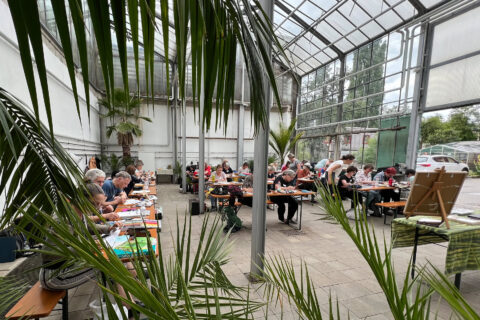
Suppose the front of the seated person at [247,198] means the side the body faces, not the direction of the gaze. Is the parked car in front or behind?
behind

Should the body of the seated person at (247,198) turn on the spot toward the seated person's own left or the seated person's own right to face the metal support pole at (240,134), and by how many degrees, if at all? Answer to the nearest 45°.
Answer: approximately 135° to the seated person's own right

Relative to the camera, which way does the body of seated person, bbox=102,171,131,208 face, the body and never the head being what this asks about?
to the viewer's right

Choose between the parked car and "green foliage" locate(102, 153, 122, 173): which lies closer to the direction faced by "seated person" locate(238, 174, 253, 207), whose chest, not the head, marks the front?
the green foliage

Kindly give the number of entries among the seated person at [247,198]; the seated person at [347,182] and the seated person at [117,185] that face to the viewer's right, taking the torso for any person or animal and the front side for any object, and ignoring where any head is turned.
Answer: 2

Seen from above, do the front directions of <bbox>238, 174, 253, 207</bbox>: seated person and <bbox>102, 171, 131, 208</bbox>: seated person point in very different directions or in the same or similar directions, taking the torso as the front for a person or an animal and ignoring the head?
very different directions

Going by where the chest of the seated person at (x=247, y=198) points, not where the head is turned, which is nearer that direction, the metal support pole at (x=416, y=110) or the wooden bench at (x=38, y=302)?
the wooden bench
